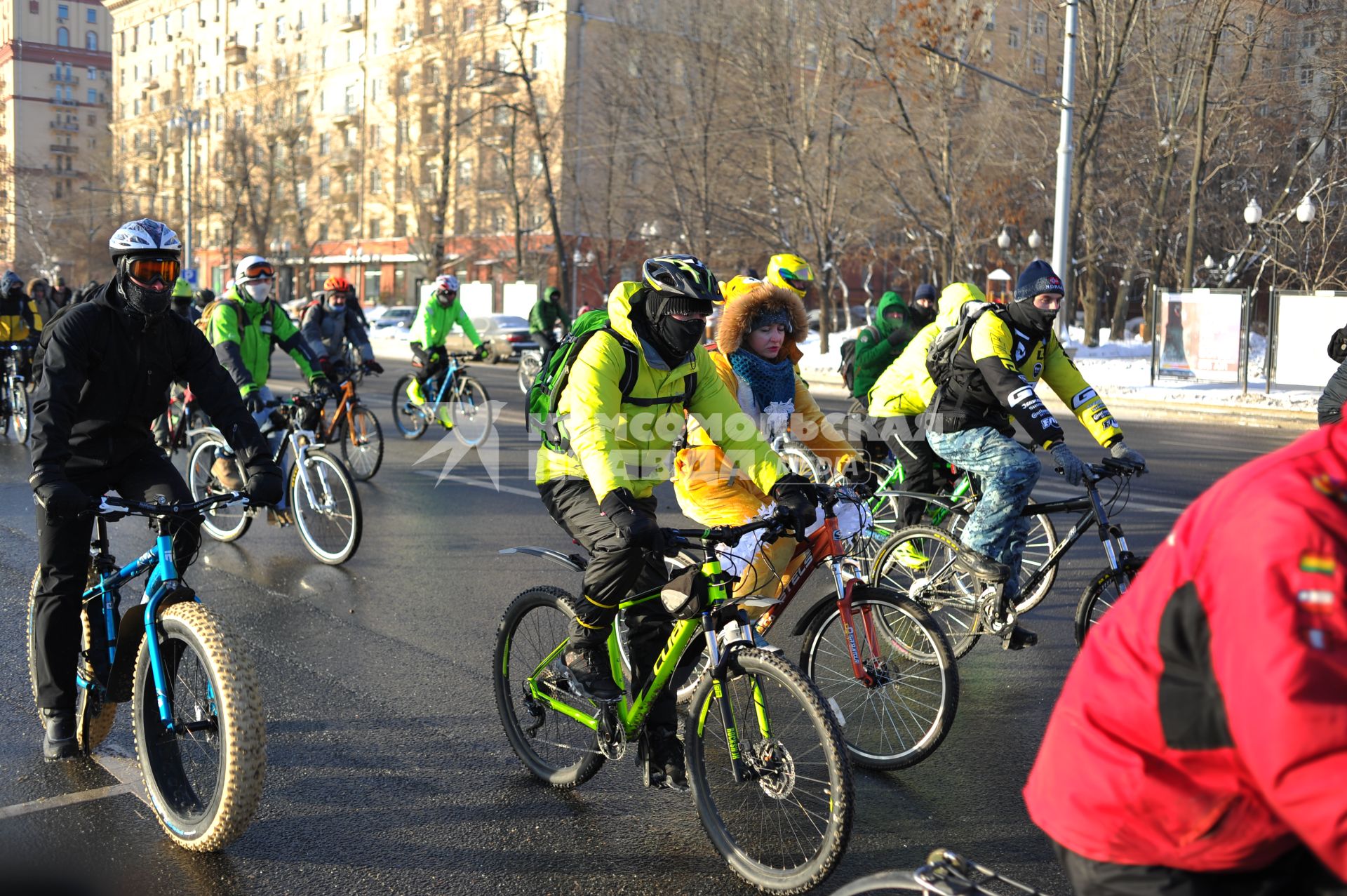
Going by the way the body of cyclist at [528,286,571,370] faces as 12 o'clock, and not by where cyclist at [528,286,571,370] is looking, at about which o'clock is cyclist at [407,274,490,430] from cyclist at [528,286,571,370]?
cyclist at [407,274,490,430] is roughly at 2 o'clock from cyclist at [528,286,571,370].

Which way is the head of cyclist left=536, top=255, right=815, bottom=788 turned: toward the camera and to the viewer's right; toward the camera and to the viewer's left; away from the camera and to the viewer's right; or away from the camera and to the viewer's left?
toward the camera and to the viewer's right

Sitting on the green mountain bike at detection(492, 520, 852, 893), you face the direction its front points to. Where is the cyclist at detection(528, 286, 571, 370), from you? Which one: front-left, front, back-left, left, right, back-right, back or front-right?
back-left

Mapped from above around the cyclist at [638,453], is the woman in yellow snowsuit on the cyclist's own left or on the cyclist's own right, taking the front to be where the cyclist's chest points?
on the cyclist's own left

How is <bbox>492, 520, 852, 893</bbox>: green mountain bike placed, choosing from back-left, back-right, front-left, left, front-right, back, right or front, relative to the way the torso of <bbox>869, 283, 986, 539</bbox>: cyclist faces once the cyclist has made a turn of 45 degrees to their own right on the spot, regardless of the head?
front-right

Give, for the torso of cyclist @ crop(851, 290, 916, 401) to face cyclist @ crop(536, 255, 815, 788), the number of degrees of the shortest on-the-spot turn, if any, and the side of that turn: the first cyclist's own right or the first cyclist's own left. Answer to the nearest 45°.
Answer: approximately 45° to the first cyclist's own right

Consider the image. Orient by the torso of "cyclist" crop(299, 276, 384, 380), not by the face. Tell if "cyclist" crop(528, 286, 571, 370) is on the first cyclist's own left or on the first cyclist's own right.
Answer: on the first cyclist's own left

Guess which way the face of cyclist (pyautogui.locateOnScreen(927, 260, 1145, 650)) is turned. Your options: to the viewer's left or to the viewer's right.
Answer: to the viewer's right

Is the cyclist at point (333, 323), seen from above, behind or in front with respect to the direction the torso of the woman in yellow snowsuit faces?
behind
